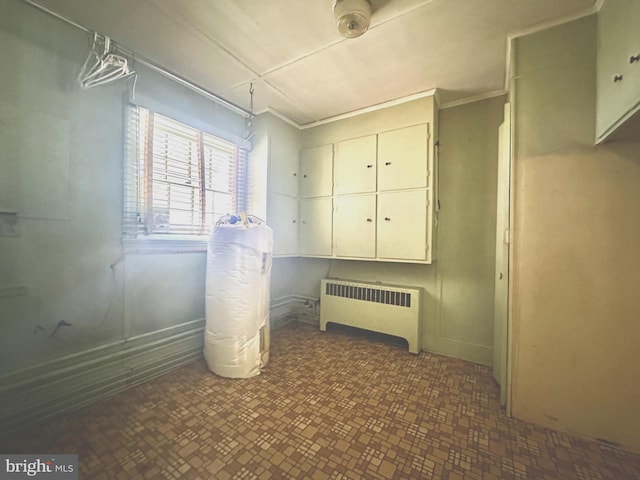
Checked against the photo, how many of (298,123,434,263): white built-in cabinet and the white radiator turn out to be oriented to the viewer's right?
0

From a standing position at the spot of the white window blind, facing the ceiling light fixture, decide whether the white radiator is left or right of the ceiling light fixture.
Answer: left

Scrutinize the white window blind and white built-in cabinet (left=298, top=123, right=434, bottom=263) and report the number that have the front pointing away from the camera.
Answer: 0

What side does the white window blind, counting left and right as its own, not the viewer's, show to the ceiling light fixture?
front

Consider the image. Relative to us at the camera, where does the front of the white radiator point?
facing the viewer and to the left of the viewer

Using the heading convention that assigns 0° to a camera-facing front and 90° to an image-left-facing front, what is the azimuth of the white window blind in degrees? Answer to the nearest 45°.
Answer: approximately 315°

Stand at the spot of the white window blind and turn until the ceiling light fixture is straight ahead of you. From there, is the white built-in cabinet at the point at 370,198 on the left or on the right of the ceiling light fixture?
left

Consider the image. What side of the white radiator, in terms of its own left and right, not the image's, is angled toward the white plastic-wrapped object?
front
